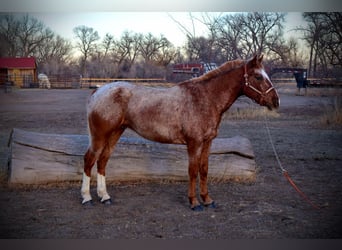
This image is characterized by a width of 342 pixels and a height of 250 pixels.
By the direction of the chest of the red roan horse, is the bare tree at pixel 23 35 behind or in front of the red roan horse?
behind

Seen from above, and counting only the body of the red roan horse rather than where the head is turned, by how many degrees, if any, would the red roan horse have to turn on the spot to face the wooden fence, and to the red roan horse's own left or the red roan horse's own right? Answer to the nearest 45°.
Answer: approximately 135° to the red roan horse's own left

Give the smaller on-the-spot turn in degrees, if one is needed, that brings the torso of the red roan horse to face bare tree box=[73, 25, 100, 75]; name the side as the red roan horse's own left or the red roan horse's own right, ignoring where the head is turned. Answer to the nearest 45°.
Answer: approximately 135° to the red roan horse's own left

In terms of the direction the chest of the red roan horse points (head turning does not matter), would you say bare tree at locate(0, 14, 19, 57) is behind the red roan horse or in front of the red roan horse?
behind

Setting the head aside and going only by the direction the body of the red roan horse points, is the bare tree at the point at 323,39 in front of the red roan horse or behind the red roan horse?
in front

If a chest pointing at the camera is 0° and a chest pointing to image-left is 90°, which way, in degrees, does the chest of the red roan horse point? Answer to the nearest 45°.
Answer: approximately 270°
